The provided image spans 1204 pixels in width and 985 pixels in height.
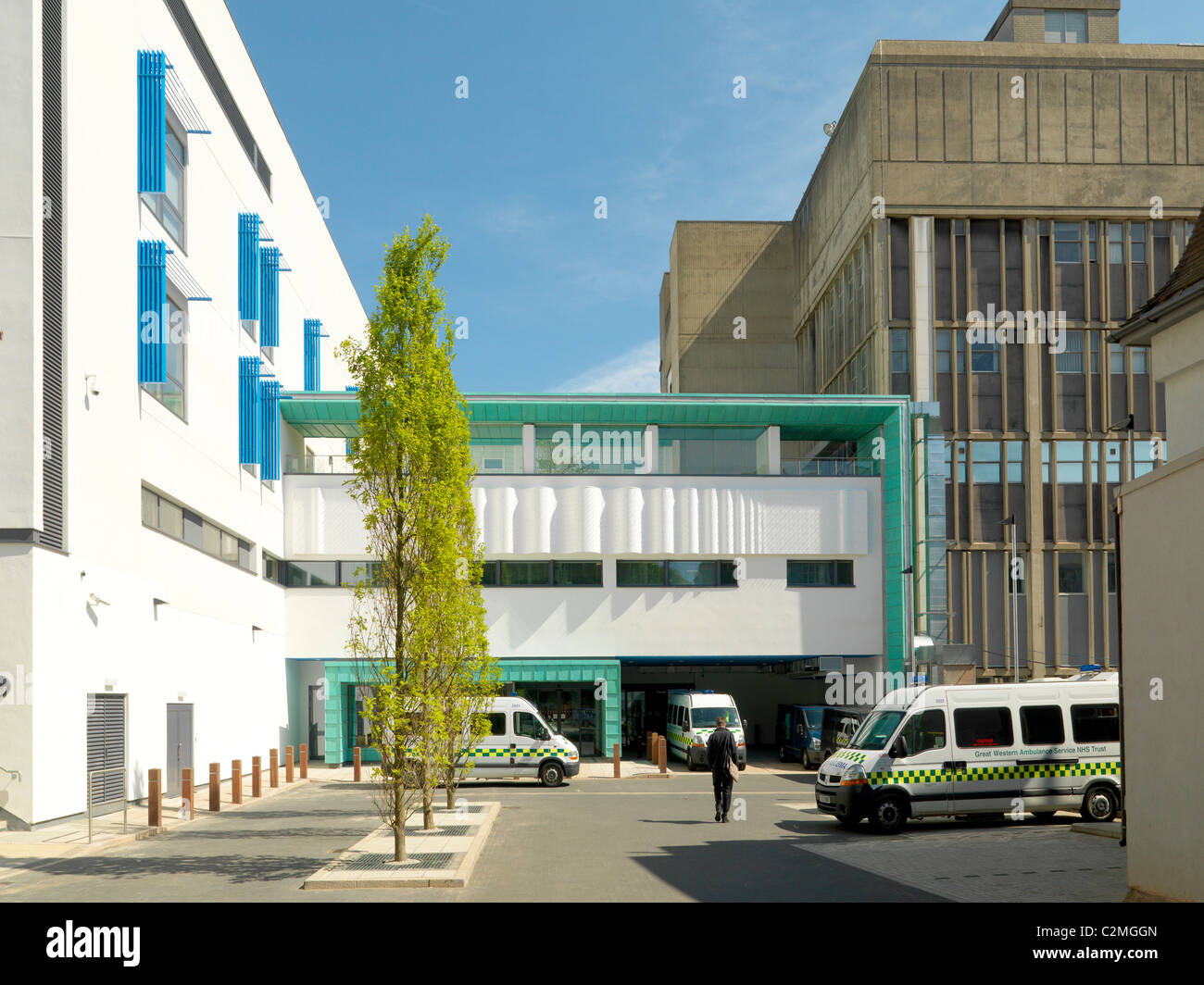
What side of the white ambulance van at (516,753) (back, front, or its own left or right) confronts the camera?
right

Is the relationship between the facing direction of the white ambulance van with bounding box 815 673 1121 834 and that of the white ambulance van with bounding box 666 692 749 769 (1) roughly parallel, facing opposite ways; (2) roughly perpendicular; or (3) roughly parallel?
roughly perpendicular

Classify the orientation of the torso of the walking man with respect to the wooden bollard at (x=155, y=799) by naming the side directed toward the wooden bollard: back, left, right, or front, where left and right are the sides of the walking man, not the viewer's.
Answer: left

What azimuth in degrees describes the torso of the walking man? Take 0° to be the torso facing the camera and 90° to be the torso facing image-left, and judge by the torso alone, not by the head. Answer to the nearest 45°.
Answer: approximately 180°

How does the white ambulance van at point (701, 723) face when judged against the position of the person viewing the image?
facing the viewer and to the right of the viewer

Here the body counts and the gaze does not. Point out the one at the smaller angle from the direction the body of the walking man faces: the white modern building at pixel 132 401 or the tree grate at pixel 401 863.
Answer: the white modern building

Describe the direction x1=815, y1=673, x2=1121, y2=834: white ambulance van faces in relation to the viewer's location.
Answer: facing the viewer and to the left of the viewer

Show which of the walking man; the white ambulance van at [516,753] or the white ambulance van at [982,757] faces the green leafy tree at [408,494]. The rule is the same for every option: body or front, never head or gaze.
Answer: the white ambulance van at [982,757]

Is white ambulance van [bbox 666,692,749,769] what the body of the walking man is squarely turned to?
yes

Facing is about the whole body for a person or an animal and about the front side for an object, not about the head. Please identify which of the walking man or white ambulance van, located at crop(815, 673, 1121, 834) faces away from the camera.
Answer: the walking man

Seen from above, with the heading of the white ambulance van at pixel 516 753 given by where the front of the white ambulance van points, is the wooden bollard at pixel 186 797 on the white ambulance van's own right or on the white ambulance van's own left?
on the white ambulance van's own right

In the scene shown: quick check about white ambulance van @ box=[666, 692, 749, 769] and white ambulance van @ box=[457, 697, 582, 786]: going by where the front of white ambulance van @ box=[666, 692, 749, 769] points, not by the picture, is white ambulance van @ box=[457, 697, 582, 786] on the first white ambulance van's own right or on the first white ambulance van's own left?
on the first white ambulance van's own right

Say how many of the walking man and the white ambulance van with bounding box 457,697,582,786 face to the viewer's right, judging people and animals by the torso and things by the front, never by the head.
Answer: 1

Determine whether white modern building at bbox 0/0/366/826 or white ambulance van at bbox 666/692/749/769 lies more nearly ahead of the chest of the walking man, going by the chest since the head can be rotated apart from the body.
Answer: the white ambulance van

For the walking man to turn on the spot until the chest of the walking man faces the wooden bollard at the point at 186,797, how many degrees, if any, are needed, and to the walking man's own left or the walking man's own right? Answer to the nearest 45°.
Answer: approximately 90° to the walking man's own left
